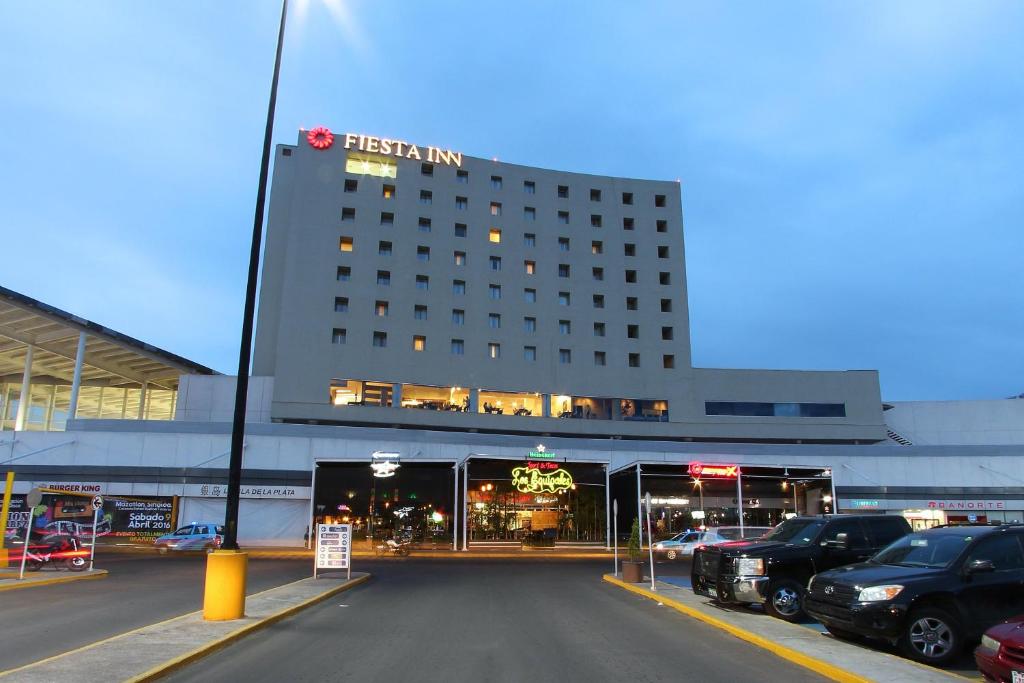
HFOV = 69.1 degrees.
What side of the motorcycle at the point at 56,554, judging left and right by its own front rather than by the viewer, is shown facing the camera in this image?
right

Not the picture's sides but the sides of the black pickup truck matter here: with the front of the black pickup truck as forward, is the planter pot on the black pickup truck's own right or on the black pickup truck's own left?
on the black pickup truck's own right

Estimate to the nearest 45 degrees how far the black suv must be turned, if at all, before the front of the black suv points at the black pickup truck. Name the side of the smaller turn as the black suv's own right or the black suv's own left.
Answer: approximately 90° to the black suv's own right

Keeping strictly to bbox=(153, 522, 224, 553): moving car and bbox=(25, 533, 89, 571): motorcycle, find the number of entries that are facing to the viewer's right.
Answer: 1

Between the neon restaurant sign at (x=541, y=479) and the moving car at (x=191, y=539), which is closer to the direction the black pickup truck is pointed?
the moving car

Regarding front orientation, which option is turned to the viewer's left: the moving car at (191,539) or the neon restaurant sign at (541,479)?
the moving car

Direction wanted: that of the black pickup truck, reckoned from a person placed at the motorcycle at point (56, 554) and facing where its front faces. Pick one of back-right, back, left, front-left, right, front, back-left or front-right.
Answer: front-right

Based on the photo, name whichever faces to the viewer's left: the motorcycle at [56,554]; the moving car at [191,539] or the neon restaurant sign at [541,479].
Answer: the moving car

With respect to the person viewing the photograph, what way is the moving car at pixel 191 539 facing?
facing to the left of the viewer

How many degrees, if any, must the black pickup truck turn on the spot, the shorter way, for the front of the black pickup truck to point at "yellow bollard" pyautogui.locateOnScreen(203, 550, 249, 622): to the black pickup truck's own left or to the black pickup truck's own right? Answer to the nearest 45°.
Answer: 0° — it already faces it

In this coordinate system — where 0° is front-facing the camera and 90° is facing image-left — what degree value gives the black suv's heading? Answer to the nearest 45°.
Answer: approximately 45°

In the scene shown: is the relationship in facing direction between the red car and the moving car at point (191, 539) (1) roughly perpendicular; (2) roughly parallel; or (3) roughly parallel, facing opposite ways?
roughly parallel

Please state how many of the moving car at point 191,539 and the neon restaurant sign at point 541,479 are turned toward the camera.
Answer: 1

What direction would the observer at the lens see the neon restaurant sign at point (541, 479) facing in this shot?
facing the viewer

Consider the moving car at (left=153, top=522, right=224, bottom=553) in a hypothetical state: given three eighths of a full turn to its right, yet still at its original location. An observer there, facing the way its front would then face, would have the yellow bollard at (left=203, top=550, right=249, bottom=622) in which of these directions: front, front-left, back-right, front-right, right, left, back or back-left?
back-right
